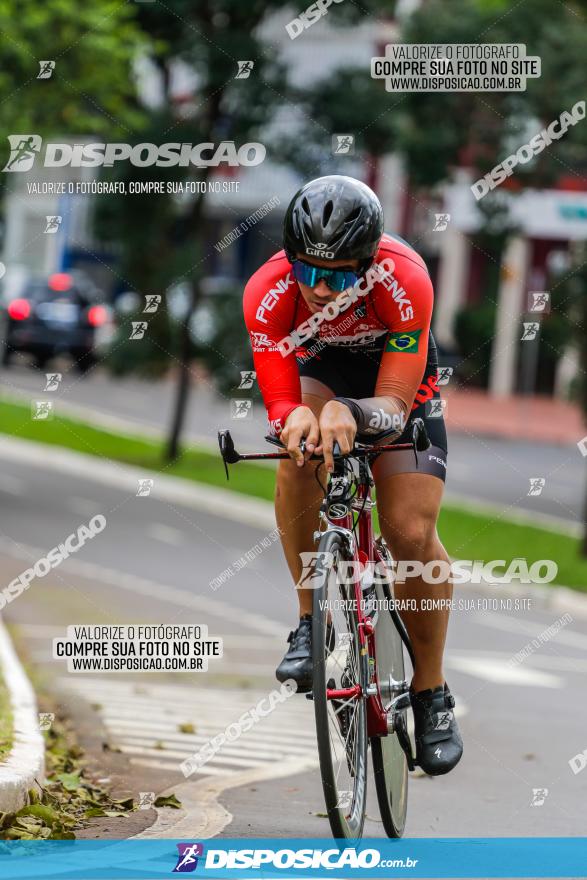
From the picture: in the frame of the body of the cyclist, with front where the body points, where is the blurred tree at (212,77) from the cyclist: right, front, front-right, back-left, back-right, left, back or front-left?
back

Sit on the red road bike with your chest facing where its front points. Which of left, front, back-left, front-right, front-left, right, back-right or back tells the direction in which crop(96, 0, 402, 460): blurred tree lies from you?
back

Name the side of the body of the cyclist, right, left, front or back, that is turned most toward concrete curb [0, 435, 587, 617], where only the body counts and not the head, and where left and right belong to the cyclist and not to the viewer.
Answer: back

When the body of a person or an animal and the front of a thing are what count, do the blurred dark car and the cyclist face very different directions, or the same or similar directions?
very different directions

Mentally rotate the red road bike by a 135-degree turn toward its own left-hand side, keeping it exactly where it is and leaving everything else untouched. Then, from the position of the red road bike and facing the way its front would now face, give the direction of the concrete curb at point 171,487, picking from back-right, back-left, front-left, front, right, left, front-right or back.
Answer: front-left

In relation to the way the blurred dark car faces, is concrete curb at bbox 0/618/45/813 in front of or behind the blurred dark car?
behind

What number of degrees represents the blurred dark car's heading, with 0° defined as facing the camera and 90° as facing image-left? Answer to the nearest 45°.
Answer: approximately 180°

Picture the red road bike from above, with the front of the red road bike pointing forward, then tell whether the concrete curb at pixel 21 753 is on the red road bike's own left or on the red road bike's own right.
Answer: on the red road bike's own right

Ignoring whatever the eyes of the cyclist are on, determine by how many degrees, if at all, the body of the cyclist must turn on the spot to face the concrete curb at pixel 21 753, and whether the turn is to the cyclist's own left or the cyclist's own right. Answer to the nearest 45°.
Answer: approximately 135° to the cyclist's own right

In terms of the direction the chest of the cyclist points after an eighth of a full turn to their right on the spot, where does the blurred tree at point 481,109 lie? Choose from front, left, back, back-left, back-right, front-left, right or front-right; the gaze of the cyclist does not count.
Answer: back-right

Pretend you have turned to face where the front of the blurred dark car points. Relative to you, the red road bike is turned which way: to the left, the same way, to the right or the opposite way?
the opposite way
